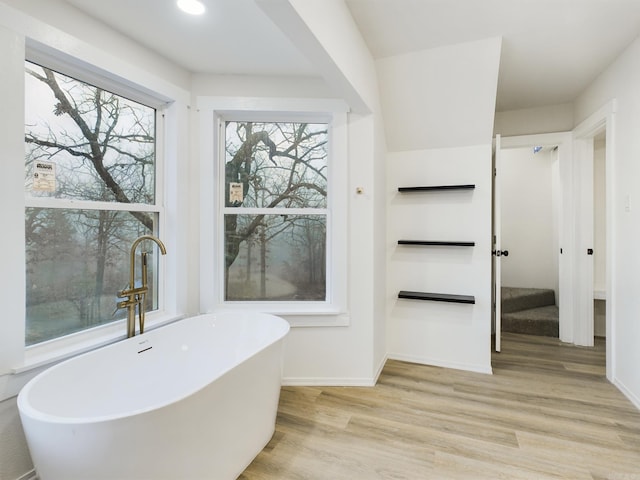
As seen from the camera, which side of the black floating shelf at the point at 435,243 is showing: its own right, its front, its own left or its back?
front

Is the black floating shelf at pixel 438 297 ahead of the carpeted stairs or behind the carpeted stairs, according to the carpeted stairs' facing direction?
ahead

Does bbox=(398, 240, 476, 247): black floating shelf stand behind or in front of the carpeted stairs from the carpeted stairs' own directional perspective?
in front

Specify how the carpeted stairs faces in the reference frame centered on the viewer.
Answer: facing the viewer

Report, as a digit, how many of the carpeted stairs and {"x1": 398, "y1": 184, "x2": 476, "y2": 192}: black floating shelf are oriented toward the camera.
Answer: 2

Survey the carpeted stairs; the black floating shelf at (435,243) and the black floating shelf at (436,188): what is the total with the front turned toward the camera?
3

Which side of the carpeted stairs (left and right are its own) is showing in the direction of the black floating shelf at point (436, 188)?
front

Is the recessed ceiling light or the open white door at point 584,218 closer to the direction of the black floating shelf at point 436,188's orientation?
the recessed ceiling light
